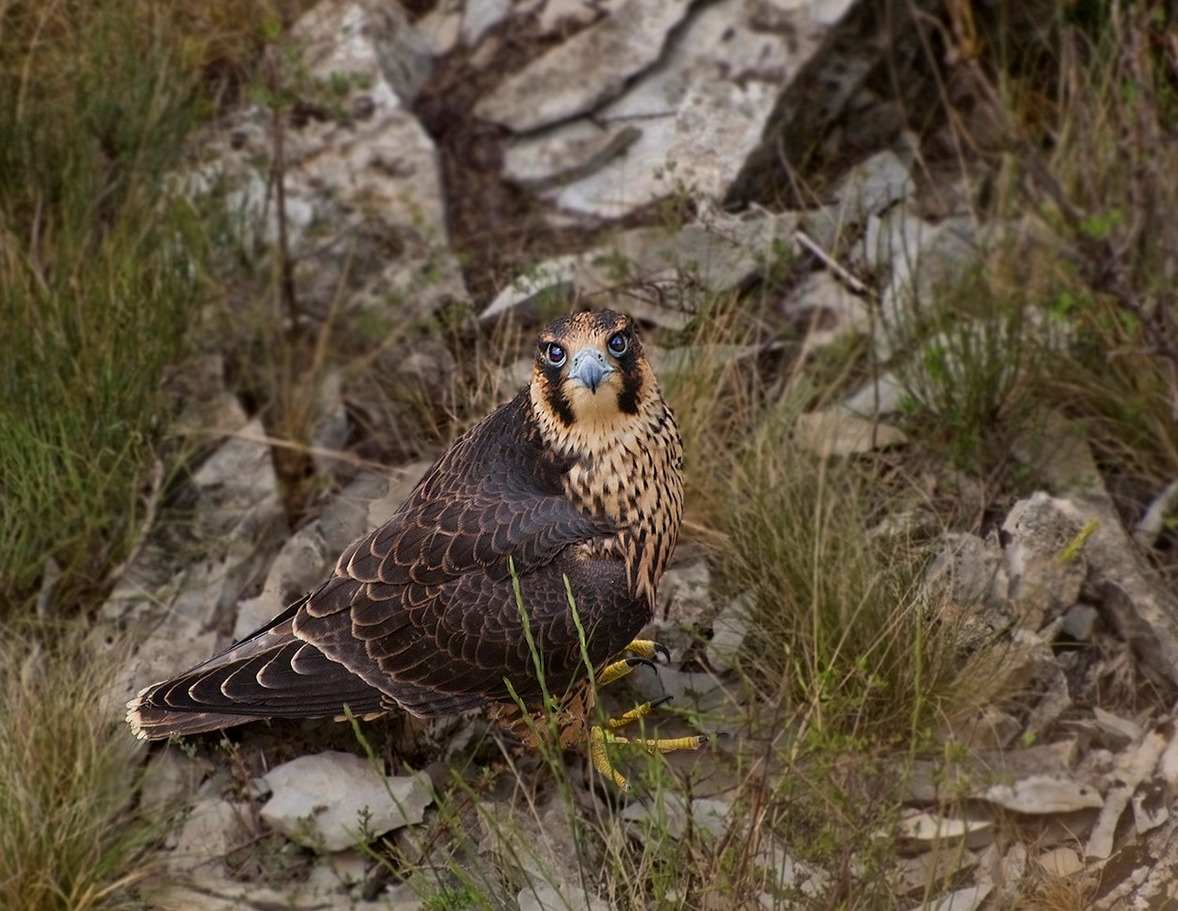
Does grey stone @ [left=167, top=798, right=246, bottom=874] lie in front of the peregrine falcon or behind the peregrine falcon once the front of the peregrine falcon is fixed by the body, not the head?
behind

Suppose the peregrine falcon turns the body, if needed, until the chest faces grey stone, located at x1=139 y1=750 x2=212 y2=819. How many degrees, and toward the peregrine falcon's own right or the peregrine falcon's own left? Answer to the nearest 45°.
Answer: approximately 180°

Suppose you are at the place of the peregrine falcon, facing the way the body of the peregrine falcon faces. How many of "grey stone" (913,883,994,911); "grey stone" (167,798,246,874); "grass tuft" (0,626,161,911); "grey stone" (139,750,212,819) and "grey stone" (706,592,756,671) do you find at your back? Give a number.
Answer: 3

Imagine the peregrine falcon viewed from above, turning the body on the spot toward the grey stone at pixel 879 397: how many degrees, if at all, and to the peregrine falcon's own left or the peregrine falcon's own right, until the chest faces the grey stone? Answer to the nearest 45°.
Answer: approximately 45° to the peregrine falcon's own left

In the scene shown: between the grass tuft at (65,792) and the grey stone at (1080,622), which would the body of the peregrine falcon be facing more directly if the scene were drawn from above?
the grey stone

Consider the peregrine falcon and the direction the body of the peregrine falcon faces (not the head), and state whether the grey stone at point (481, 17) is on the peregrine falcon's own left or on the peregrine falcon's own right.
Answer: on the peregrine falcon's own left

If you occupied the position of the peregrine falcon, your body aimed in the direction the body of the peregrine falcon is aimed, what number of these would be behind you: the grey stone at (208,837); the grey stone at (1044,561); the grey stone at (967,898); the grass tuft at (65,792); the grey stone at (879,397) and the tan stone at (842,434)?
2

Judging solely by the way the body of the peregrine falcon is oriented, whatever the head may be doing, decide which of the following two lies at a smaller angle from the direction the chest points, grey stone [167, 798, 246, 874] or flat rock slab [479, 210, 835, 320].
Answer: the flat rock slab

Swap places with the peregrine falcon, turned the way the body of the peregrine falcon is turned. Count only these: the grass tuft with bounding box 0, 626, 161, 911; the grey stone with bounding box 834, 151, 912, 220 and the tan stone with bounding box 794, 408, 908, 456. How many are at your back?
1

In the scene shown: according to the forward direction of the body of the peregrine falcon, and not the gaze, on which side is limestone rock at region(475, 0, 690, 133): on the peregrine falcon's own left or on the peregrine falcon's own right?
on the peregrine falcon's own left

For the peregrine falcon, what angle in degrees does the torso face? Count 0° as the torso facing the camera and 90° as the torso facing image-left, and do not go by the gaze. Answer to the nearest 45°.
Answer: approximately 270°

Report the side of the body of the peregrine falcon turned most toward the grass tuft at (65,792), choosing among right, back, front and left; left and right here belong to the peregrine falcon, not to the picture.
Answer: back

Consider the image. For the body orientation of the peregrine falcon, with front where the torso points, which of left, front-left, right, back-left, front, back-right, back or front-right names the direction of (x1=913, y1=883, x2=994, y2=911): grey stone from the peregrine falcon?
front-right
